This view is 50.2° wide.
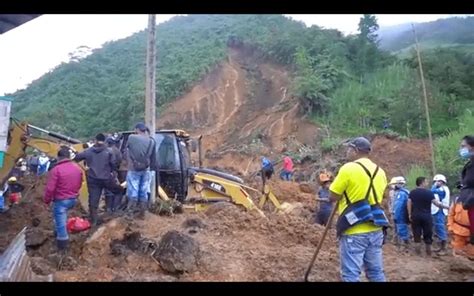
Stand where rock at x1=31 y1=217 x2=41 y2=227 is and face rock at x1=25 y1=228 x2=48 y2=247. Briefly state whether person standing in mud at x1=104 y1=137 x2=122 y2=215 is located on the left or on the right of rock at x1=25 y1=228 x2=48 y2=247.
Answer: left

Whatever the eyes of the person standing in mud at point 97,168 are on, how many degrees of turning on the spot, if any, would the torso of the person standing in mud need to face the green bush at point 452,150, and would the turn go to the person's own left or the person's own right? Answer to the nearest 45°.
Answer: approximately 45° to the person's own right

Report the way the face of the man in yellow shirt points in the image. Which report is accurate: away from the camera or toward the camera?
away from the camera

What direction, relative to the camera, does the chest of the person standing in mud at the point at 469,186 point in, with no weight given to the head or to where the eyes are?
to the viewer's left

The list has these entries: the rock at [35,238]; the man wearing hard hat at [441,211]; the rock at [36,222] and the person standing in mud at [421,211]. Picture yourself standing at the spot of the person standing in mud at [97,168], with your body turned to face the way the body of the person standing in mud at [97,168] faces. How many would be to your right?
2

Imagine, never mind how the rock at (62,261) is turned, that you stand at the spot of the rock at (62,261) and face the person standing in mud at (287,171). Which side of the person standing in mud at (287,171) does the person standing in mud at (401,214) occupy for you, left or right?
right

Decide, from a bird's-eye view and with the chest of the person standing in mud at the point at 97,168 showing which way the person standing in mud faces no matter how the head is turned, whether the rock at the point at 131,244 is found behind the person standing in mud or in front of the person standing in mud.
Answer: behind

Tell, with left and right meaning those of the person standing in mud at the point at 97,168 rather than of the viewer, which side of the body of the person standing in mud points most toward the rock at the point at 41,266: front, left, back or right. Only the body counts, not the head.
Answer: back

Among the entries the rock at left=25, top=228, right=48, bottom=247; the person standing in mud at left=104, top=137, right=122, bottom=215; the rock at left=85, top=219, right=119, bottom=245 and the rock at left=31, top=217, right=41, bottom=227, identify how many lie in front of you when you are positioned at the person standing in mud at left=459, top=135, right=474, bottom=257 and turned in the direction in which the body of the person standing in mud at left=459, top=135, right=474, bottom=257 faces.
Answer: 4

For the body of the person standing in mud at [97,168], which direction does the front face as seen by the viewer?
away from the camera
